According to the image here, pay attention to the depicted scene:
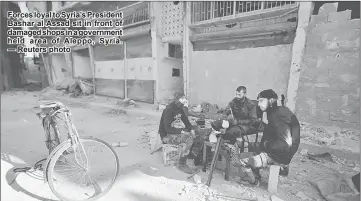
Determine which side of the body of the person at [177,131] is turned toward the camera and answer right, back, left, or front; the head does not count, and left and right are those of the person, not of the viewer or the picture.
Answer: right

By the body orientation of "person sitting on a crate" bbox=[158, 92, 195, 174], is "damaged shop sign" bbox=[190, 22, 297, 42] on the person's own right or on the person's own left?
on the person's own left

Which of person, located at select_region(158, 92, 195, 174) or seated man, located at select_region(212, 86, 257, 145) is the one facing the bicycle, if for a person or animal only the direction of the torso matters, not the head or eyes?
the seated man

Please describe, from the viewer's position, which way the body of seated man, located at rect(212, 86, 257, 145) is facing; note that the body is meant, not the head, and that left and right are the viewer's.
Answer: facing the viewer and to the left of the viewer

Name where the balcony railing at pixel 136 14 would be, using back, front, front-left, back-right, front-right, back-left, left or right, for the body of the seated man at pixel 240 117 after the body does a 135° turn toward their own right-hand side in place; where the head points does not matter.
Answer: front-left

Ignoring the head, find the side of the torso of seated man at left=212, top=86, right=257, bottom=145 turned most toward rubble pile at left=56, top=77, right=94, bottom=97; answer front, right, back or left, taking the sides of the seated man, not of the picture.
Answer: right

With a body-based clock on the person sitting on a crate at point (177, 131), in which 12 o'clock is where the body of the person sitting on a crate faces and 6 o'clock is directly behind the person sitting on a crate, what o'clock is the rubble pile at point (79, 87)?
The rubble pile is roughly at 8 o'clock from the person sitting on a crate.

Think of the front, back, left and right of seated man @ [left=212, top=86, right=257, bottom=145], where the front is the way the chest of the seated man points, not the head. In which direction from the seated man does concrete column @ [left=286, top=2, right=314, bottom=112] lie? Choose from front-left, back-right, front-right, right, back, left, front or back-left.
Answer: back

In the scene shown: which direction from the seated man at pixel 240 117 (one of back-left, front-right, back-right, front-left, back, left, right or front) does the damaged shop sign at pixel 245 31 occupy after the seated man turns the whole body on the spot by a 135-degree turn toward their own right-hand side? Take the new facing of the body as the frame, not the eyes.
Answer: front

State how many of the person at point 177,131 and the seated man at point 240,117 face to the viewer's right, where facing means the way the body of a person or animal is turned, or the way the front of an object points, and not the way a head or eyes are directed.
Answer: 1
